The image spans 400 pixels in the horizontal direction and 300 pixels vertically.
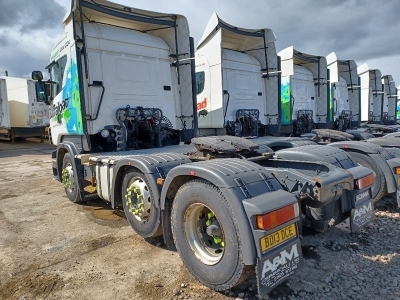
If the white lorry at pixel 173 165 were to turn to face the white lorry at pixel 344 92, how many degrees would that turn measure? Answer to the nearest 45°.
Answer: approximately 90° to its right

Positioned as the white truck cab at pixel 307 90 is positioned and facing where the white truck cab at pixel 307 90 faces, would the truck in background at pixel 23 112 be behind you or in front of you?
in front

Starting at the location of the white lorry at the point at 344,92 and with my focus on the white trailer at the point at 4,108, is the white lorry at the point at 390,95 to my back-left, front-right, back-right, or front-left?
back-right

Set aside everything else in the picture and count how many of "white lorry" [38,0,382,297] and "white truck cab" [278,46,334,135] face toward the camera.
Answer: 0

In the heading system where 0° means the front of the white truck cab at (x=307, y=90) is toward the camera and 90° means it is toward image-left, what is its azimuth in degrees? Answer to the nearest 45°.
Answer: approximately 135°

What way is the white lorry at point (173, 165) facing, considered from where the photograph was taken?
facing away from the viewer and to the left of the viewer

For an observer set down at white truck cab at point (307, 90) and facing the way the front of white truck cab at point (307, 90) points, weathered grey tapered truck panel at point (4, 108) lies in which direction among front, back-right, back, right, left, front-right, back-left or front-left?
front-left

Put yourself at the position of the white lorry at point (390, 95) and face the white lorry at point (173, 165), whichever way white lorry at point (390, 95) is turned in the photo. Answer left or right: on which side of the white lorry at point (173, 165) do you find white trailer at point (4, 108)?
right

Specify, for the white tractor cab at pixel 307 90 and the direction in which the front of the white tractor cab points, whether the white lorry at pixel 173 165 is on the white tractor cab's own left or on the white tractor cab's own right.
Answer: on the white tractor cab's own left

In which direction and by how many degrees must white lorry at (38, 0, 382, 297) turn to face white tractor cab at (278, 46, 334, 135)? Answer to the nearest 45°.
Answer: approximately 90° to its right

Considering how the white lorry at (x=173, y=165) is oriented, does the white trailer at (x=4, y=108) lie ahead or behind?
ahead

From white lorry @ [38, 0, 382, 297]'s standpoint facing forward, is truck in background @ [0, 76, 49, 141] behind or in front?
in front

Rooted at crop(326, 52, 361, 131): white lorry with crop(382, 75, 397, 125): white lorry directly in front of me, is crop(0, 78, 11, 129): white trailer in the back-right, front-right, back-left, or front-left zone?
back-left

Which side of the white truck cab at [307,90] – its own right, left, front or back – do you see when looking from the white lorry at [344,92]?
right
